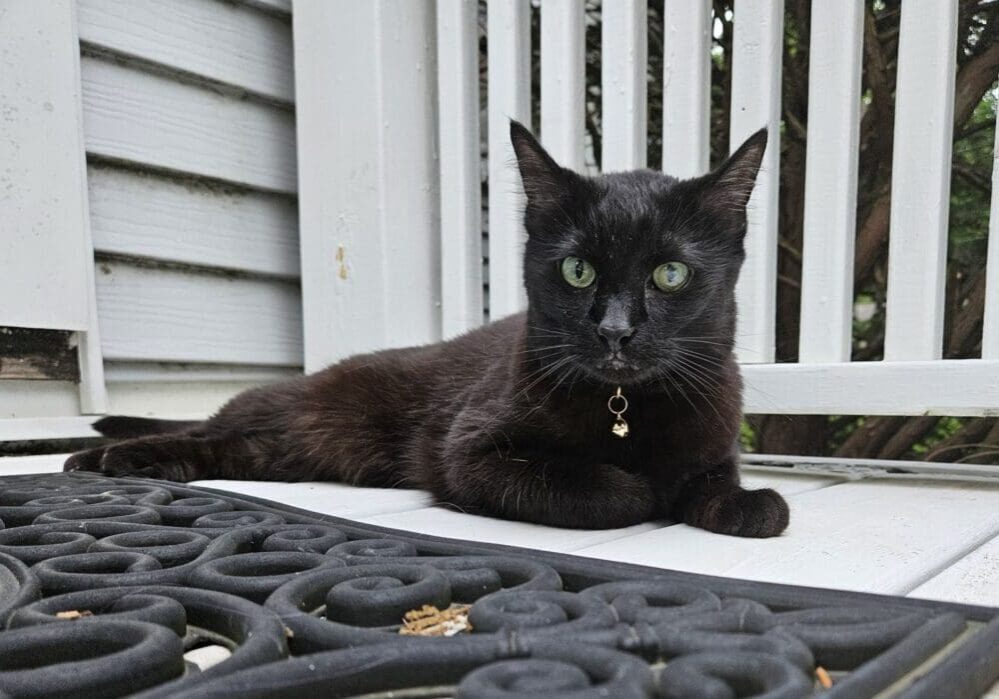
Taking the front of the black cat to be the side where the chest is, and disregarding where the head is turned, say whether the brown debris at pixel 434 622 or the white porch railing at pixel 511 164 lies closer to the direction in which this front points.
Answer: the brown debris

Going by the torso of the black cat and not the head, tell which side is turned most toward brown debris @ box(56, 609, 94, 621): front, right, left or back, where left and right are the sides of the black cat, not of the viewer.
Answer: right

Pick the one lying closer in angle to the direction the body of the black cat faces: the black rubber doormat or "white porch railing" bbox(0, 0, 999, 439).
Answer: the black rubber doormat

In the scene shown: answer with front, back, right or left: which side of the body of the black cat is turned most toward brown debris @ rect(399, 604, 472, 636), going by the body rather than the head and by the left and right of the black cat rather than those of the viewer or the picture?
right

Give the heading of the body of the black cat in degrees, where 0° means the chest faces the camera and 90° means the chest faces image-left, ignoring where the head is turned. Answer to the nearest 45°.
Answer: approximately 315°

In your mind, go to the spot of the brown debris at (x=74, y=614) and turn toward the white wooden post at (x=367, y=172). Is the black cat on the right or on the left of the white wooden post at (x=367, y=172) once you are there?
right

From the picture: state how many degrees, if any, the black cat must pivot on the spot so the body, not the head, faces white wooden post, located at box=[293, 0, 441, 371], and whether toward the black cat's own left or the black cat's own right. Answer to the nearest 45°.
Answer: approximately 180°

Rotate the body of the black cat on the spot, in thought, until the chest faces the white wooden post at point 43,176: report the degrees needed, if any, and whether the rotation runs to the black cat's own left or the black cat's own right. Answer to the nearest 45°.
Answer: approximately 180°
